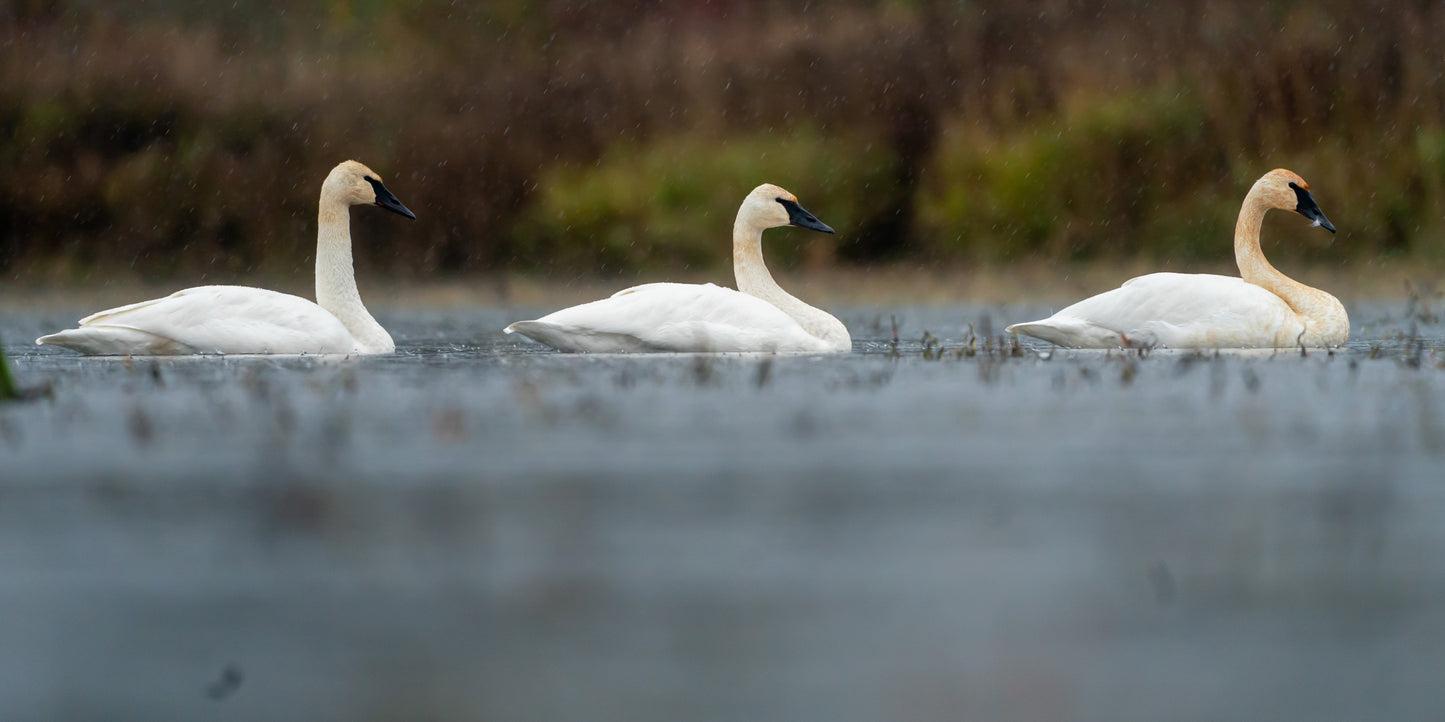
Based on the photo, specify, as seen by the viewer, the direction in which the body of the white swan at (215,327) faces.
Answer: to the viewer's right

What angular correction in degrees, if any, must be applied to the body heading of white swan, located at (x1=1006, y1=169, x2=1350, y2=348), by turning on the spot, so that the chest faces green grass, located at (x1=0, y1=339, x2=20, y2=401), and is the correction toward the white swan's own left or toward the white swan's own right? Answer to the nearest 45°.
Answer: approximately 135° to the white swan's own right

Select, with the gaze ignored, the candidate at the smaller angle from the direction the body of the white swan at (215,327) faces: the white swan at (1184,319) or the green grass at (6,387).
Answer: the white swan

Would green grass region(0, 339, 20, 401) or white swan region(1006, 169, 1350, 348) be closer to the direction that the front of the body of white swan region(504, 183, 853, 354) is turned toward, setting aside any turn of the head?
the white swan

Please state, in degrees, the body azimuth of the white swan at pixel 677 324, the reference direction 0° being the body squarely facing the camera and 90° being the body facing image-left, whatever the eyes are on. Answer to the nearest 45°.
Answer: approximately 270°

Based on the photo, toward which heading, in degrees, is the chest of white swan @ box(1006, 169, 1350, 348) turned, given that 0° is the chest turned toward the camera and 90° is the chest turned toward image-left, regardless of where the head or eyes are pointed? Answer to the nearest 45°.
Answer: approximately 270°

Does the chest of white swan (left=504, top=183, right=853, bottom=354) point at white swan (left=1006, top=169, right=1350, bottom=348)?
yes
